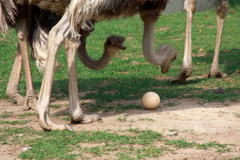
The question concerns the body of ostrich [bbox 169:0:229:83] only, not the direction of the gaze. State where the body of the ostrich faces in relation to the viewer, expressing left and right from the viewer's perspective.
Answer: facing the viewer and to the left of the viewer

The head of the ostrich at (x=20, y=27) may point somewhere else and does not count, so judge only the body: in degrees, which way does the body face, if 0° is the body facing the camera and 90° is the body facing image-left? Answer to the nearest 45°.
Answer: approximately 270°

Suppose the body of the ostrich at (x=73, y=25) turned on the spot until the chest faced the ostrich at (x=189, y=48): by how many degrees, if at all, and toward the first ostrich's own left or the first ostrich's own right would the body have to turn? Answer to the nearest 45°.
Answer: approximately 45° to the first ostrich's own left

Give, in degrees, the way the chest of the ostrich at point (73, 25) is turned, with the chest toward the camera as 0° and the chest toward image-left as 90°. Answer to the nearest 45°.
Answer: approximately 270°
